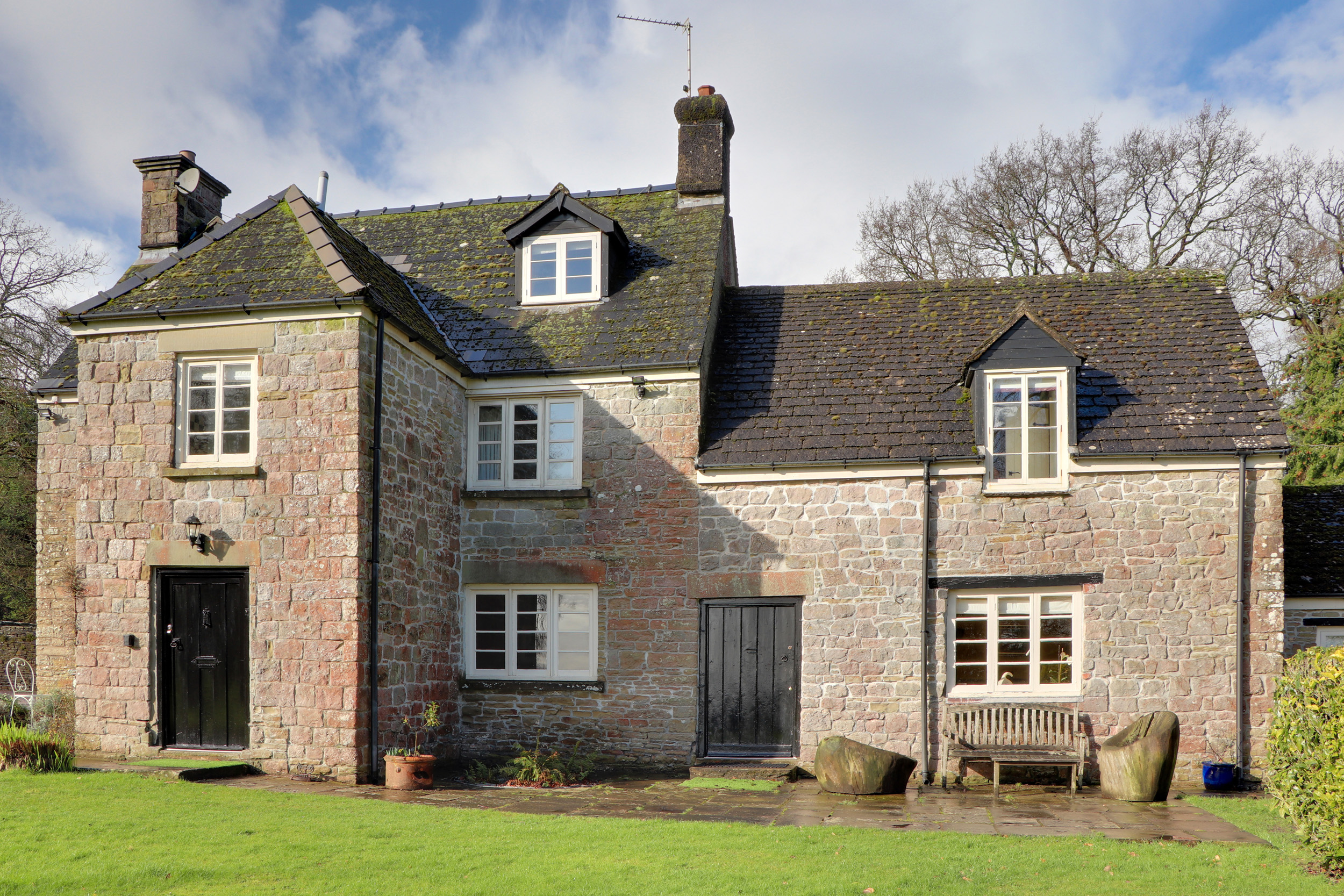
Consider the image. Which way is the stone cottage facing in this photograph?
toward the camera

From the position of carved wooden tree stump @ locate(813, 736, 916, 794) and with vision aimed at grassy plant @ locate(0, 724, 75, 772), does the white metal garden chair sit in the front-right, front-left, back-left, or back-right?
front-right

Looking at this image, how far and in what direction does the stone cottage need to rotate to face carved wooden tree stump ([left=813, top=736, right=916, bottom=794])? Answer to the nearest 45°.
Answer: approximately 45° to its left

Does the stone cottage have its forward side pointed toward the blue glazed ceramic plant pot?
no

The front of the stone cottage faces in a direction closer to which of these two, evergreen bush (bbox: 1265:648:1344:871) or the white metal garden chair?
the evergreen bush

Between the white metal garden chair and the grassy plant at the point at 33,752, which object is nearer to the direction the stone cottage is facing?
the grassy plant
